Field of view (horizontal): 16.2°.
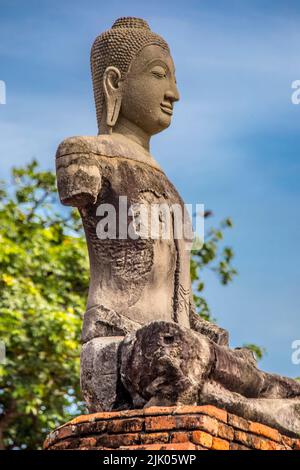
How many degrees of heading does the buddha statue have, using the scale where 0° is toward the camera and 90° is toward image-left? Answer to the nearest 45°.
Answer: approximately 315°
